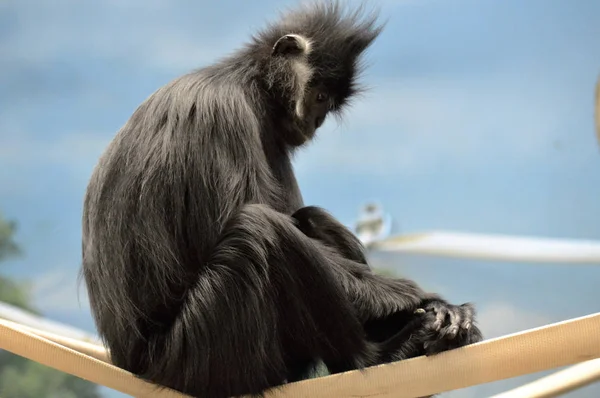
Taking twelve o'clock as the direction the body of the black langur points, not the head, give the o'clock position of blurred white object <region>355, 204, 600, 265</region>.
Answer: The blurred white object is roughly at 10 o'clock from the black langur.

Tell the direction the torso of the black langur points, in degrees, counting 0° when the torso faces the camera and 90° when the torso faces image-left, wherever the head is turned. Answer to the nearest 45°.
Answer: approximately 270°

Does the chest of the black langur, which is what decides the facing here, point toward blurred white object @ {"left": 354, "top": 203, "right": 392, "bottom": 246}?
no
